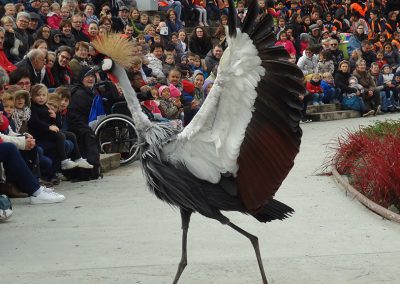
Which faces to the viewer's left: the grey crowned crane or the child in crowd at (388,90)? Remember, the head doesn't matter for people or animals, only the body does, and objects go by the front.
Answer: the grey crowned crane

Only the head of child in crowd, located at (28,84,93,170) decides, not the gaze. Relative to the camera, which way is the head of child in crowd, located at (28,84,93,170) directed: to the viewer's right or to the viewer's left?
to the viewer's right

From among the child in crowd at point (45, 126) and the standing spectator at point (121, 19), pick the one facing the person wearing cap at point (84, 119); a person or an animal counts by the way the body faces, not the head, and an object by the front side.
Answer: the standing spectator

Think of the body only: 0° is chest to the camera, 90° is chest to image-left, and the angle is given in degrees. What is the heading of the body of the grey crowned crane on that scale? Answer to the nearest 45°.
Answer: approximately 90°

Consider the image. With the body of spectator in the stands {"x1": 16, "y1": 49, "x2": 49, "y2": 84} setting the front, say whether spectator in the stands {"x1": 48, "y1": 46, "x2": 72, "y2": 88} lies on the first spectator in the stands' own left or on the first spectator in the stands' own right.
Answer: on the first spectator in the stands' own left

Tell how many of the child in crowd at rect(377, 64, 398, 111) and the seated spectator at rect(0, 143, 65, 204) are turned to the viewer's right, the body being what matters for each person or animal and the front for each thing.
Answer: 1

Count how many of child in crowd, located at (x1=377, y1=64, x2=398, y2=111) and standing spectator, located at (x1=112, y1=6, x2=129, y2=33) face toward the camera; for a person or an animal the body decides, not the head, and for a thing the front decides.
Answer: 2

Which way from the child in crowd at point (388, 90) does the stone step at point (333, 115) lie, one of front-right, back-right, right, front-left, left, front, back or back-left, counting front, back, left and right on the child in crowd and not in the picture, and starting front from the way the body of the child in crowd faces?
front-right

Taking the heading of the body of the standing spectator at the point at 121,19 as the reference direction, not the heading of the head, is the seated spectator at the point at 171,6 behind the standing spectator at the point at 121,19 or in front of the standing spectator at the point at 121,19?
behind

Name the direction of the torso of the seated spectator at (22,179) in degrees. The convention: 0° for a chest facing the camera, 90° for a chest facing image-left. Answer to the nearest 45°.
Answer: approximately 270°

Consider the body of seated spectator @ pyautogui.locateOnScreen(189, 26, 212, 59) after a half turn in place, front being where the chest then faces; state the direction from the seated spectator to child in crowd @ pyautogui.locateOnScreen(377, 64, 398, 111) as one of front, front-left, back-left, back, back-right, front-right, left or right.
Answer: right
